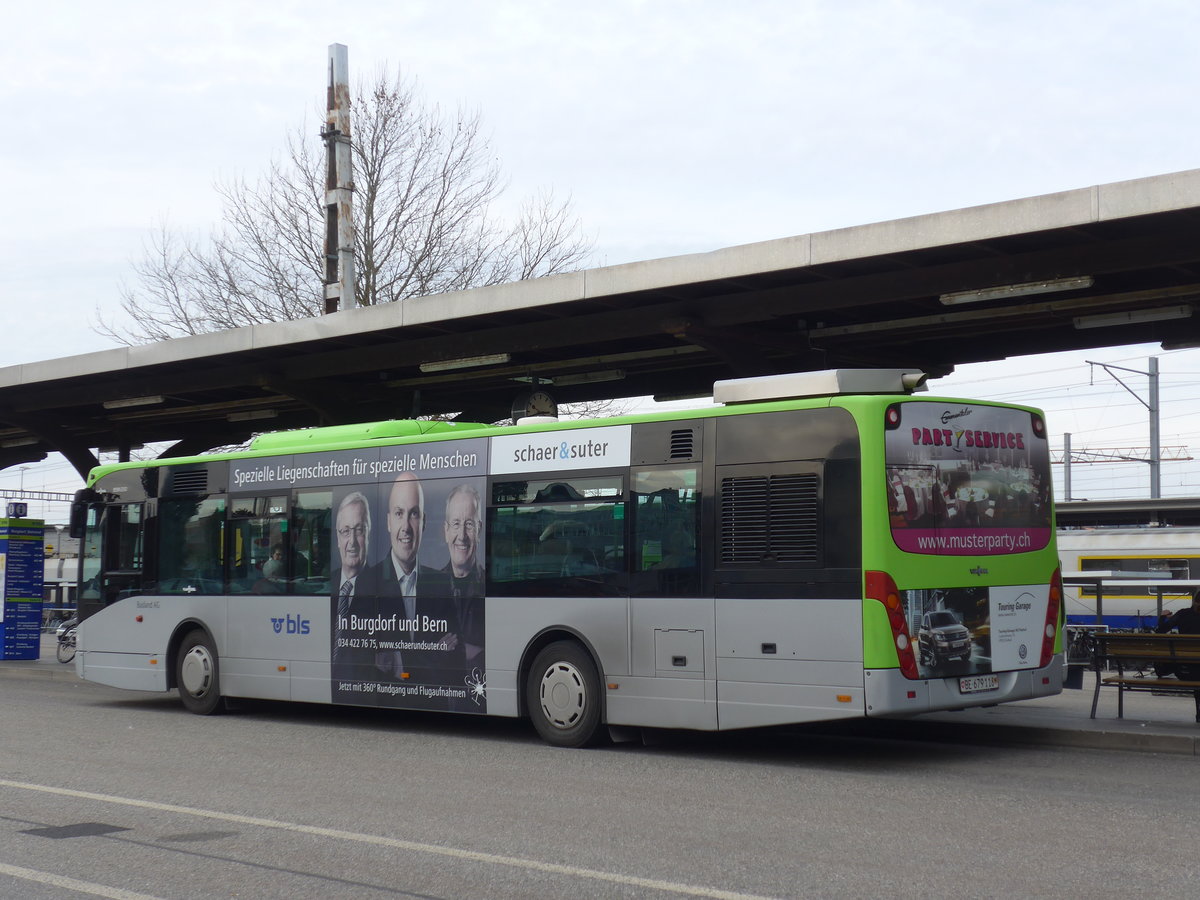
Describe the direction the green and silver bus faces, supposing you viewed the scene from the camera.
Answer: facing away from the viewer and to the left of the viewer

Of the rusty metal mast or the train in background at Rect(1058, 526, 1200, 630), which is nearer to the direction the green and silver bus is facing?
the rusty metal mast

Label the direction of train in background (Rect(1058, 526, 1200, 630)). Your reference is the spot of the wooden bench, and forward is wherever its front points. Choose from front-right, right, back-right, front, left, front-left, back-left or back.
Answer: back

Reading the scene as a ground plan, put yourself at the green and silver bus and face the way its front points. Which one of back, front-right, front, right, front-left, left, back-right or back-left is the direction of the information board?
front

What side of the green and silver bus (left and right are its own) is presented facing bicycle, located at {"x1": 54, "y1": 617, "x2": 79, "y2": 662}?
front

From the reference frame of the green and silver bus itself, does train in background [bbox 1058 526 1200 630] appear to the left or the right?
on its right

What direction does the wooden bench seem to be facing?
toward the camera

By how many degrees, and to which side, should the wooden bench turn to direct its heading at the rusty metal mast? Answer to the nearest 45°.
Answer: approximately 135° to its right

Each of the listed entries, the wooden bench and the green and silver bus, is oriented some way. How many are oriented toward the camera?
1

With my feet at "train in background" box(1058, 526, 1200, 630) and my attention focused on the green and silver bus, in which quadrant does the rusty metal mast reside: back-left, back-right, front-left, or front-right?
front-right

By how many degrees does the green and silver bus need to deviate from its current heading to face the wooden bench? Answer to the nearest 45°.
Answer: approximately 135° to its right
